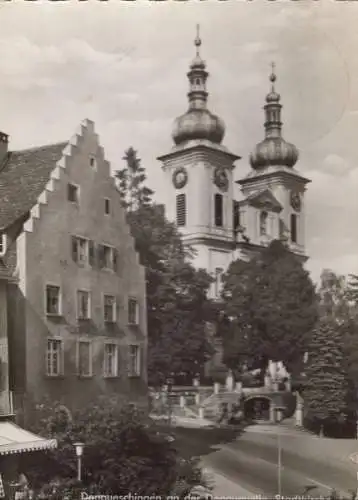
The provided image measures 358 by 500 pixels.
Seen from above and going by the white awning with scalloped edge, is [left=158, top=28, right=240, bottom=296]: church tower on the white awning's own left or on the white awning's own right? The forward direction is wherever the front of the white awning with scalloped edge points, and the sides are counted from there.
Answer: on the white awning's own left

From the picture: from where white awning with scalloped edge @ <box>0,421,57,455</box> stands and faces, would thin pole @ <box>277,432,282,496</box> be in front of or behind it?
in front

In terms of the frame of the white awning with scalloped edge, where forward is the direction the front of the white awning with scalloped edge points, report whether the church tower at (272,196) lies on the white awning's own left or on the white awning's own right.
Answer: on the white awning's own left

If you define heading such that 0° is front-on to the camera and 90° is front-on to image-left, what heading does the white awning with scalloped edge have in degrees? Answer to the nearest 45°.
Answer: approximately 315°

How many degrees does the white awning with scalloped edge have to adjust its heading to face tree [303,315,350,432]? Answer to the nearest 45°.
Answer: approximately 45° to its left

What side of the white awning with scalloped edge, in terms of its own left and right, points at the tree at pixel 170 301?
left

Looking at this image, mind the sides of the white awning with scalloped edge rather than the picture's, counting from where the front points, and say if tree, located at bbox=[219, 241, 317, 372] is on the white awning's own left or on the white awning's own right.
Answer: on the white awning's own left
